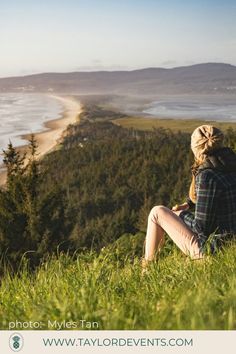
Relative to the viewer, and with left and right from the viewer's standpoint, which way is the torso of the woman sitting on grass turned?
facing away from the viewer and to the left of the viewer

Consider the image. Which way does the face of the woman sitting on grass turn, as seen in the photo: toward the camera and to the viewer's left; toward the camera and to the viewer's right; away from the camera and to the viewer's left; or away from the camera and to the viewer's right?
away from the camera and to the viewer's left
